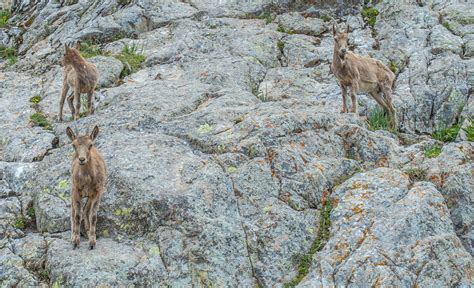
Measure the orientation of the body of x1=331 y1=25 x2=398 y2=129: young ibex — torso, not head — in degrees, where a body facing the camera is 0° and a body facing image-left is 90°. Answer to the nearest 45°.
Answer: approximately 45°

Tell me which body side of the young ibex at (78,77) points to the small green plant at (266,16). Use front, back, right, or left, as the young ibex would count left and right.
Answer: back

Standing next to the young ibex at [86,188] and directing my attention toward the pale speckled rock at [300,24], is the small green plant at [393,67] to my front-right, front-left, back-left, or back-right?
front-right

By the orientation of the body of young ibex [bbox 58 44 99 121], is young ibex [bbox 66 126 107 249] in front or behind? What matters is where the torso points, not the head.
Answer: in front

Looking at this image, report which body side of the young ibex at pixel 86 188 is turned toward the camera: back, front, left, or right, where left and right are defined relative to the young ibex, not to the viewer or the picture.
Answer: front

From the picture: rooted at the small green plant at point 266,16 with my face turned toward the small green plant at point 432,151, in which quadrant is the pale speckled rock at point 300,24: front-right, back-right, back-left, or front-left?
front-left

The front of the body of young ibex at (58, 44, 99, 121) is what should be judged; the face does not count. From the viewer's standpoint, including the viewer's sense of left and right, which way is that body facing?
facing the viewer and to the left of the viewer

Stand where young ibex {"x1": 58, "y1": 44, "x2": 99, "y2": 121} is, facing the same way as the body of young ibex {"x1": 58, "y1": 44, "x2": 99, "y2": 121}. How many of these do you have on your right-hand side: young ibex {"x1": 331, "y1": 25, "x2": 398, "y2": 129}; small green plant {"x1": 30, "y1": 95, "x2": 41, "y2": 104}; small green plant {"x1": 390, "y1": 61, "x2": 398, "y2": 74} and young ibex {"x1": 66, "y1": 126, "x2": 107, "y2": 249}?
1

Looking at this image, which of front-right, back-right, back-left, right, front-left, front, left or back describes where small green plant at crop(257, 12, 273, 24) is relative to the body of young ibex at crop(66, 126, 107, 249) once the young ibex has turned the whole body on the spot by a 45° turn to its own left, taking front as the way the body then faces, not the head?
left

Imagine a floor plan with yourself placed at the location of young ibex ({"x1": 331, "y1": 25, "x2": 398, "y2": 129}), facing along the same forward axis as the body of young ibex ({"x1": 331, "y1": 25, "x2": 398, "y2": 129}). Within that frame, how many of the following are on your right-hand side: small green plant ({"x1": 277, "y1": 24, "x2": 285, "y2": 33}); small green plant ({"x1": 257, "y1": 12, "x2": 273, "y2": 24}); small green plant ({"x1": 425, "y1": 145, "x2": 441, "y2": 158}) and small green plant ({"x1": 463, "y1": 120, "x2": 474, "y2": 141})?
2

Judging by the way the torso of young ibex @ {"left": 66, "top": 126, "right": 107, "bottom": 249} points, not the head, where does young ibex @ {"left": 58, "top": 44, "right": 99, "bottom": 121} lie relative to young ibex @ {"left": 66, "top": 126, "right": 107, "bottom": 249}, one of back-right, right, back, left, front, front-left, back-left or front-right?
back

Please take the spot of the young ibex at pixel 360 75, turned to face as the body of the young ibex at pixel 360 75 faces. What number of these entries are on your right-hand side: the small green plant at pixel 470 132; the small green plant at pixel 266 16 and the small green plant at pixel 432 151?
1

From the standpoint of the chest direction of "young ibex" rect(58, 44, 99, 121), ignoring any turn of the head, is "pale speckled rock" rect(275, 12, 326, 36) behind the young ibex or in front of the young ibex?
behind

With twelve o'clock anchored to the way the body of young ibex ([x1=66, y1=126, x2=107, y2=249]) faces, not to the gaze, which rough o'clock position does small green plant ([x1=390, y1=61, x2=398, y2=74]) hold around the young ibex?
The small green plant is roughly at 8 o'clock from the young ibex.

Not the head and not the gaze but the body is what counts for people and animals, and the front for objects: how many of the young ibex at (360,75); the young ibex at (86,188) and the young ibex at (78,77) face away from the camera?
0

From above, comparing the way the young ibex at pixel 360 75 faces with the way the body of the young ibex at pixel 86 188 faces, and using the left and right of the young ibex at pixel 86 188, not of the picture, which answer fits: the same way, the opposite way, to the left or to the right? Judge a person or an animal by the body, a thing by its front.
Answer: to the right

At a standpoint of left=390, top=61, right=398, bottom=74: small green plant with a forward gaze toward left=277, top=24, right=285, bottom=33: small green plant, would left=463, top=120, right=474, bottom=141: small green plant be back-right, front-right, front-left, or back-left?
back-left
